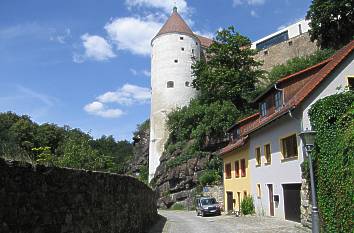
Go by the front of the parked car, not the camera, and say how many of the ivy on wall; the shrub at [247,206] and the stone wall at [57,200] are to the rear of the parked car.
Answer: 0

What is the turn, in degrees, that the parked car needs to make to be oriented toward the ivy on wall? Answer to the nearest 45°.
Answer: approximately 45° to its right

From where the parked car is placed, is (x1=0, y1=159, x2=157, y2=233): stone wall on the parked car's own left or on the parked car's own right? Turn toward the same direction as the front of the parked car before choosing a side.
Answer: on the parked car's own right

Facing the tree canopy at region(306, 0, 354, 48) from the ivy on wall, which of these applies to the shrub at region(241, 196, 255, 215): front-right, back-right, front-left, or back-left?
front-left

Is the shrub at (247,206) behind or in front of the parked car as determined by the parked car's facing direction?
in front

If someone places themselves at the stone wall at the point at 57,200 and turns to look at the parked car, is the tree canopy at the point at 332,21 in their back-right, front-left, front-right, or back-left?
front-right

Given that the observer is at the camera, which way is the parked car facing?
facing the viewer and to the right of the viewer

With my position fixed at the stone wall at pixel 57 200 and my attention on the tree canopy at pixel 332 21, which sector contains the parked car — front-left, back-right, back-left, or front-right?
front-left
